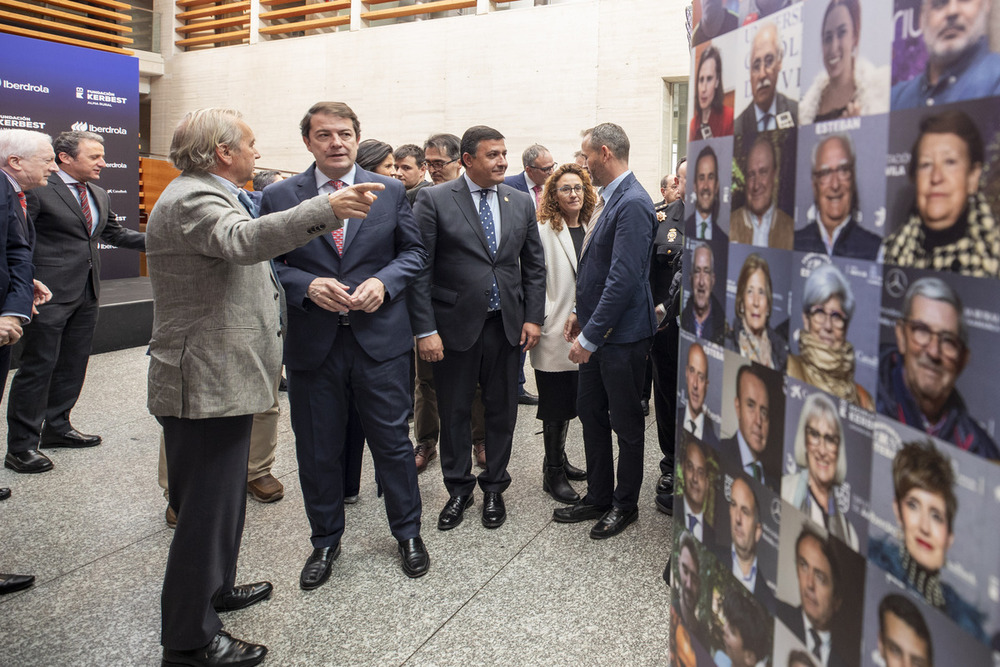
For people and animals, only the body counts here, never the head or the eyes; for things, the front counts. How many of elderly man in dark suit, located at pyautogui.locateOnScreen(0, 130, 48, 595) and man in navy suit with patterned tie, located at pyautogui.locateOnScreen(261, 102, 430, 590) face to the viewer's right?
1

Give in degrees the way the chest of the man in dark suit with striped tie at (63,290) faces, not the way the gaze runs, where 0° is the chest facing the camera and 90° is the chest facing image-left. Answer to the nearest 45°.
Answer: approximately 315°

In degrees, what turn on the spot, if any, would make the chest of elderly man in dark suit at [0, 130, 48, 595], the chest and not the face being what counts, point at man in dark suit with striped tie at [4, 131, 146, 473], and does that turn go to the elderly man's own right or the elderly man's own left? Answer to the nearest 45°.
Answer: approximately 90° to the elderly man's own left

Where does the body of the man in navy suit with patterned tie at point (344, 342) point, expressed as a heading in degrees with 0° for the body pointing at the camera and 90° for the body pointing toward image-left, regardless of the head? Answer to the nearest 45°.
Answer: approximately 0°

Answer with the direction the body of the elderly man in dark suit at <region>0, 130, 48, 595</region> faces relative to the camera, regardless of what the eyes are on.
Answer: to the viewer's right

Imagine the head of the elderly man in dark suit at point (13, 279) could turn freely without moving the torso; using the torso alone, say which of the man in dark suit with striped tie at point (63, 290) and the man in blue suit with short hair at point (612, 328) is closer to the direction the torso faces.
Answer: the man in blue suit with short hair

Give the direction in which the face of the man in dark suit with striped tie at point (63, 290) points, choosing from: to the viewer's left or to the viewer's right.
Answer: to the viewer's right

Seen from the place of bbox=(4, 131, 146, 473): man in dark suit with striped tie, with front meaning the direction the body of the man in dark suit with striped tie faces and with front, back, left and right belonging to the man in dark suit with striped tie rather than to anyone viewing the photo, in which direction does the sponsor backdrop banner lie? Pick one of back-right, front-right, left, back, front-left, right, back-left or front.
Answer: back-left

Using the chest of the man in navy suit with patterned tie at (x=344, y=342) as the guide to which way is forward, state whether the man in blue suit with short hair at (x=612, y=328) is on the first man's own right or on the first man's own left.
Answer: on the first man's own left
